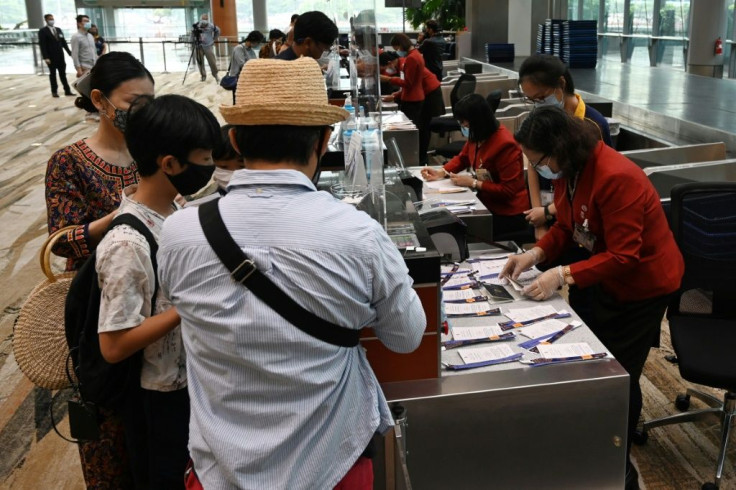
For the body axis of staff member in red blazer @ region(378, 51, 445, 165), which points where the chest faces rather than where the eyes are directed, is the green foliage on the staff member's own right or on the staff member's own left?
on the staff member's own right

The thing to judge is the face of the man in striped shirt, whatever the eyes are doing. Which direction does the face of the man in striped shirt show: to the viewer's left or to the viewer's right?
to the viewer's right

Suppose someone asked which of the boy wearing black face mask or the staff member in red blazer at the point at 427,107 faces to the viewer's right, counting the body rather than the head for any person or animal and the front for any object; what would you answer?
the boy wearing black face mask

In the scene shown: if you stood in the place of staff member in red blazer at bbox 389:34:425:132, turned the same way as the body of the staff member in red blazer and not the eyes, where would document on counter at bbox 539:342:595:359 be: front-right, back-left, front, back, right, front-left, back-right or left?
left

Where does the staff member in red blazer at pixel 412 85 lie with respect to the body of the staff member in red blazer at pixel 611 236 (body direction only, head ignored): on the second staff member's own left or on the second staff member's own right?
on the second staff member's own right

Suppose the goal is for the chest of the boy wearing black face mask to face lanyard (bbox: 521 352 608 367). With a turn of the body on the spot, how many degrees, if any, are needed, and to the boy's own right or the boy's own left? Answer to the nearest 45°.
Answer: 0° — they already face it

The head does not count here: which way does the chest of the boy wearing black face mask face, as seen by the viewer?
to the viewer's right

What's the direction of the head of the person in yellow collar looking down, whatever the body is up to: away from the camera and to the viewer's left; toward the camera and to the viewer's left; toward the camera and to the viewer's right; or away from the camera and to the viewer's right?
toward the camera and to the viewer's left

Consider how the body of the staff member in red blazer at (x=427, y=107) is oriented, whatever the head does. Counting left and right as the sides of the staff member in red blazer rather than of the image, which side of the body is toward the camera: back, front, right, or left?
left

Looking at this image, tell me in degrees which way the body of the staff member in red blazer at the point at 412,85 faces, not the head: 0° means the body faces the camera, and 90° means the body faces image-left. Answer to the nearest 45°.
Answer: approximately 90°

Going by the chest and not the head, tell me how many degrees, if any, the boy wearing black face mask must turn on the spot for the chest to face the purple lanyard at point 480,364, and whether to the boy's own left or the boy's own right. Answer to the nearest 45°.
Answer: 0° — they already face it

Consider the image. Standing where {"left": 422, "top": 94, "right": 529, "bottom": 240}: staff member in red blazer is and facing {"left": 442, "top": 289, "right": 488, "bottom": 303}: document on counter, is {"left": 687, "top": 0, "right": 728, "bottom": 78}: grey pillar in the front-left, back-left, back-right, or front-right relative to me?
back-left

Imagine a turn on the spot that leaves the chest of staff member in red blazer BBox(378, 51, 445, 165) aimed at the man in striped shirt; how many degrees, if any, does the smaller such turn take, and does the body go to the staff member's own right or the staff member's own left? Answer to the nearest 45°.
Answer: approximately 90° to the staff member's own left

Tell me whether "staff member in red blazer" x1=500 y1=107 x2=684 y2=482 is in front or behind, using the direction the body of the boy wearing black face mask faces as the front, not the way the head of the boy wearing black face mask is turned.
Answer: in front

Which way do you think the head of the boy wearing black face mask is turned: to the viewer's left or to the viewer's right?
to the viewer's right

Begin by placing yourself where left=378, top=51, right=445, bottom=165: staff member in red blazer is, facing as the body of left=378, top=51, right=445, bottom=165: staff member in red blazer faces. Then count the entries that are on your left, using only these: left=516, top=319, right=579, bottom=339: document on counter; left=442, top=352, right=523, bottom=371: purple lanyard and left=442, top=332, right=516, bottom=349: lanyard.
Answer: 3

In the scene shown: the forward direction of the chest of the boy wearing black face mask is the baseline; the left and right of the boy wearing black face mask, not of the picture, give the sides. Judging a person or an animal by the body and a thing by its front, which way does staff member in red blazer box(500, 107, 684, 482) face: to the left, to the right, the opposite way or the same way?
the opposite way
